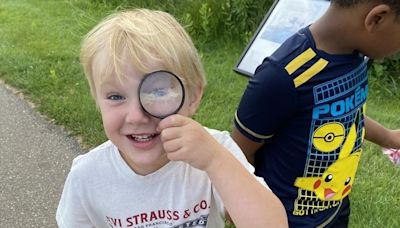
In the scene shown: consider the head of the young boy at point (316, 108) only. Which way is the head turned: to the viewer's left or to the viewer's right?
to the viewer's right

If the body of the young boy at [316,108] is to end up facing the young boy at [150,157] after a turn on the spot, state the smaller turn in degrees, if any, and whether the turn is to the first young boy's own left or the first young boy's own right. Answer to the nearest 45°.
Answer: approximately 90° to the first young boy's own right

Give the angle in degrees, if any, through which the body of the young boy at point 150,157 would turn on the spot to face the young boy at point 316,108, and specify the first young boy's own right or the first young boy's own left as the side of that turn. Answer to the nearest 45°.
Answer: approximately 135° to the first young boy's own left

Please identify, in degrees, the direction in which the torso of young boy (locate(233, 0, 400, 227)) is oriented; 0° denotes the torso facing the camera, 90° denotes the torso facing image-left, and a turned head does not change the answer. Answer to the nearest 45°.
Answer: approximately 315°

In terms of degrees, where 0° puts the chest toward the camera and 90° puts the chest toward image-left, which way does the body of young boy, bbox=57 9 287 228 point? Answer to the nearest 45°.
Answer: approximately 0°
